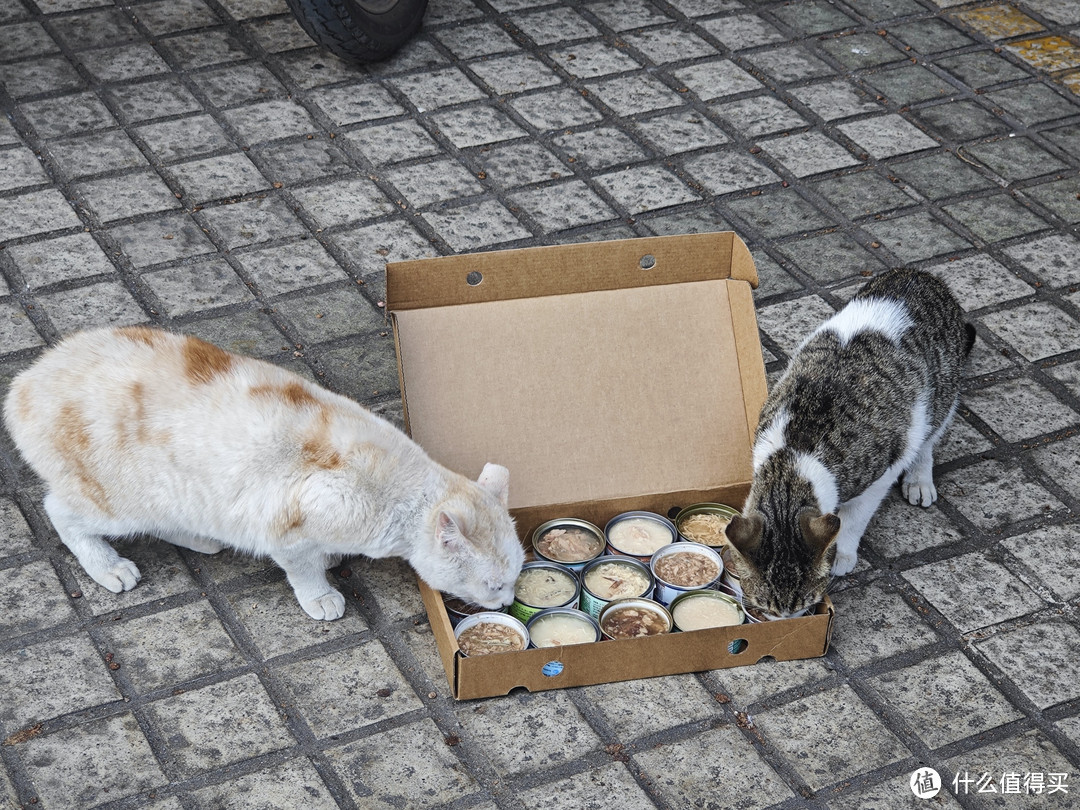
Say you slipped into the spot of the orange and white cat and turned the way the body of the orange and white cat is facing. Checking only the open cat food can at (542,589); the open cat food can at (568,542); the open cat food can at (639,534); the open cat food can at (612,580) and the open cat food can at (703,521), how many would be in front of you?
5

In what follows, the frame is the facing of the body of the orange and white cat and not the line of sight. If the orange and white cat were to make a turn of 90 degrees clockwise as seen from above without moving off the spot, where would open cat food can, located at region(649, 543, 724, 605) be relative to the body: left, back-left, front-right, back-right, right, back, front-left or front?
left

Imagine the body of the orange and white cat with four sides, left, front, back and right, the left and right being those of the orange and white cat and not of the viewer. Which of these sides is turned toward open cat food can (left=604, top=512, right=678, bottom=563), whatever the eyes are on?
front

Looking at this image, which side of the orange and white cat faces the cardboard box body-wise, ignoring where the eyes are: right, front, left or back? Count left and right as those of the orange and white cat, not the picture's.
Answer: front

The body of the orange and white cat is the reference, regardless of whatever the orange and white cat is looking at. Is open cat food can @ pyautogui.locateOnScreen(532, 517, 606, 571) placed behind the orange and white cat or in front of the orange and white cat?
in front

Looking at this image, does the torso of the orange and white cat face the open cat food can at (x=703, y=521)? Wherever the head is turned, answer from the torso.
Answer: yes

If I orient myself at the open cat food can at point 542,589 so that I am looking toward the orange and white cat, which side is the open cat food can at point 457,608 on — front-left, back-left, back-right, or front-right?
front-left

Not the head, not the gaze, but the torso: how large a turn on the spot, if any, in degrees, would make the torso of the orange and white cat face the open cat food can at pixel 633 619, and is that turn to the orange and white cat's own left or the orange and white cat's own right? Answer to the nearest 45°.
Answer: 0° — it already faces it

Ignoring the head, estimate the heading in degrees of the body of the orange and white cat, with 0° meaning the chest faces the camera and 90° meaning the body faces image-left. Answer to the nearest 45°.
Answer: approximately 270°
